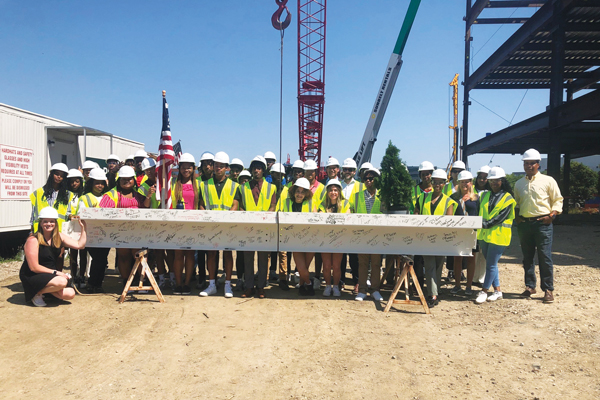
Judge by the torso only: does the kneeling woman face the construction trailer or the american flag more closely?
the american flag

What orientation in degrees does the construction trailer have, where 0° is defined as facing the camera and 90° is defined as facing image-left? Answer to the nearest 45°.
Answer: approximately 315°

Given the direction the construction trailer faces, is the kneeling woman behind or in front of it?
in front

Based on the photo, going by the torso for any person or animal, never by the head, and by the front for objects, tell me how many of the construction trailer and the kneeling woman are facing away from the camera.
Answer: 0

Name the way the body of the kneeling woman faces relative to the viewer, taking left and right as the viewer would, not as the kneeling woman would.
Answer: facing the viewer and to the right of the viewer

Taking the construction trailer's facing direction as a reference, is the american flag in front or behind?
in front

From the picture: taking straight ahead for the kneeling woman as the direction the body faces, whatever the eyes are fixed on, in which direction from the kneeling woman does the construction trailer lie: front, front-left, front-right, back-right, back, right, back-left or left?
back-left
